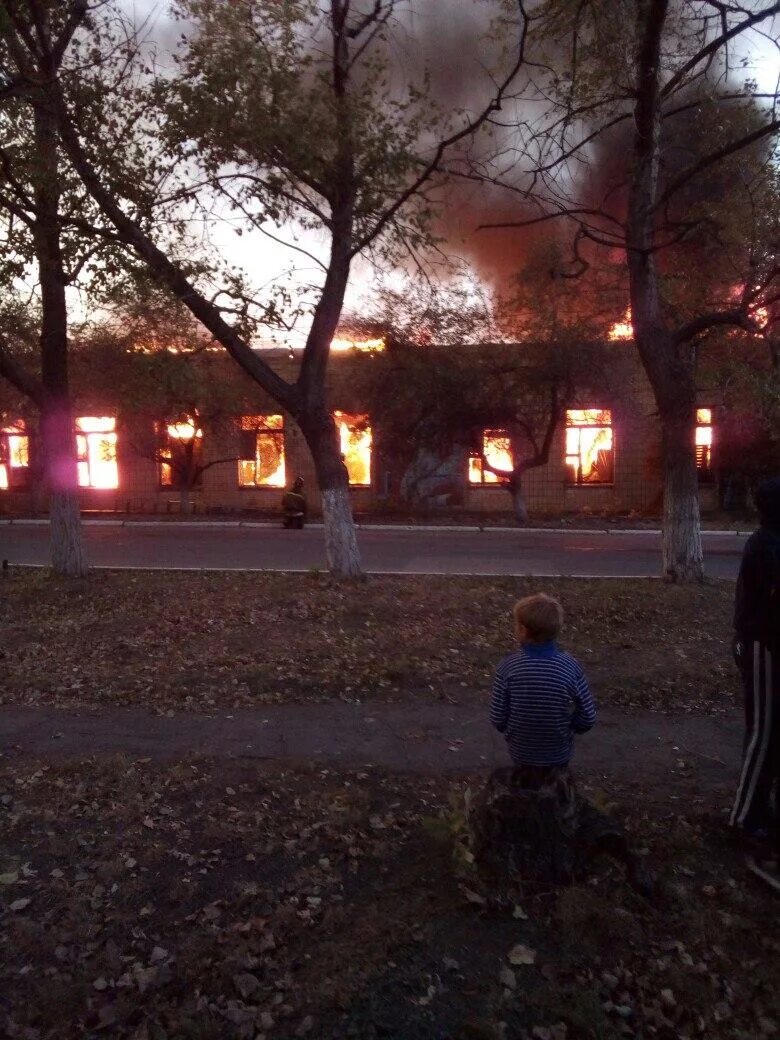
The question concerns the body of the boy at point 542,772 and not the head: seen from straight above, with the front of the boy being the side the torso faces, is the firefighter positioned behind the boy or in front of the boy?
in front

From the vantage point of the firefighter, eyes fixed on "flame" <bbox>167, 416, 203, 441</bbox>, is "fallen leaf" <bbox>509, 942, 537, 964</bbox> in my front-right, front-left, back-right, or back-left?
back-left

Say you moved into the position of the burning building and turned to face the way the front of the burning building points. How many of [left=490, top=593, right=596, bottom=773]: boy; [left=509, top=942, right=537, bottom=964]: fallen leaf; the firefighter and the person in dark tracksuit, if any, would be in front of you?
4

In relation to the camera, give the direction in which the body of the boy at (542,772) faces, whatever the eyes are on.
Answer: away from the camera

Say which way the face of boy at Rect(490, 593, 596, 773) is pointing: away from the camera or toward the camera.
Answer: away from the camera

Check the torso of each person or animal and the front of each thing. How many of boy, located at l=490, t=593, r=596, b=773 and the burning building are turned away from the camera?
1

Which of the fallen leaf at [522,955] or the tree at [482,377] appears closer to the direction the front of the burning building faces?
the fallen leaf

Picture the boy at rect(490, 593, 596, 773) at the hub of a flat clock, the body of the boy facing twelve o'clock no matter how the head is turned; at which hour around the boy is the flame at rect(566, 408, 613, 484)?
The flame is roughly at 12 o'clock from the boy.

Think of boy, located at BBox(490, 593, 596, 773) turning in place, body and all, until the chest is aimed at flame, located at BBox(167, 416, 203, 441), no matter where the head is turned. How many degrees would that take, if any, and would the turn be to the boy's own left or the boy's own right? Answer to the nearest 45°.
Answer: approximately 45° to the boy's own left

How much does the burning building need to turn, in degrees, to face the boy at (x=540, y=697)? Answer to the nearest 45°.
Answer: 0° — it already faces them

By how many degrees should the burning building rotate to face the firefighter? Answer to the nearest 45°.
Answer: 0° — it already faces them

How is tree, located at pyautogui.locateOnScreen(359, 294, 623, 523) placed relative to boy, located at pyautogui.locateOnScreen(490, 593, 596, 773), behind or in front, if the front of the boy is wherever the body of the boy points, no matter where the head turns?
in front

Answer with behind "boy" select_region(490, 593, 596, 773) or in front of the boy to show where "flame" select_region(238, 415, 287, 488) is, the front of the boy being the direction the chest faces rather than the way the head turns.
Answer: in front

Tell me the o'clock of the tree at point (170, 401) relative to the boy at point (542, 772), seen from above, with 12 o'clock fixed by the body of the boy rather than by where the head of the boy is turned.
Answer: The tree is roughly at 11 o'clock from the boy.
